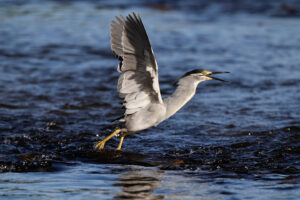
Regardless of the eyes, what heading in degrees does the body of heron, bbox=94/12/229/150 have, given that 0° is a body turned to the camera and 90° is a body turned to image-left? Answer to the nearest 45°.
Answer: approximately 270°
